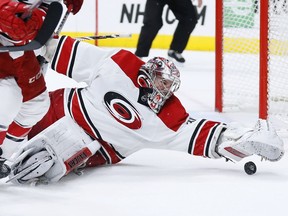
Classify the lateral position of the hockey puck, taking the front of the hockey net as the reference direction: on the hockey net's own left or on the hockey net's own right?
on the hockey net's own left
